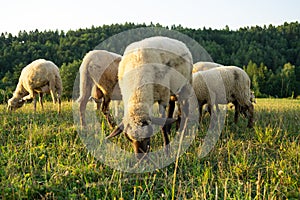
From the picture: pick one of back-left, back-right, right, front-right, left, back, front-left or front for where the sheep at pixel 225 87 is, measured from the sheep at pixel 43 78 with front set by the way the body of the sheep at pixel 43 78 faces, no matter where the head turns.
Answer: back-left

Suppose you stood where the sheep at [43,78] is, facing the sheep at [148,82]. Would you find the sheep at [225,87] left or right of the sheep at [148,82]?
left

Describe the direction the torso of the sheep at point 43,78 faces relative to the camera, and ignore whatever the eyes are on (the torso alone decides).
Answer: to the viewer's left

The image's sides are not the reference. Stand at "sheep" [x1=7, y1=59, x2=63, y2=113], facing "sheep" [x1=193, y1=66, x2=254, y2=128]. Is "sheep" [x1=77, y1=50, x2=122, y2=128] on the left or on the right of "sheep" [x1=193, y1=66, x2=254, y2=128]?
right
